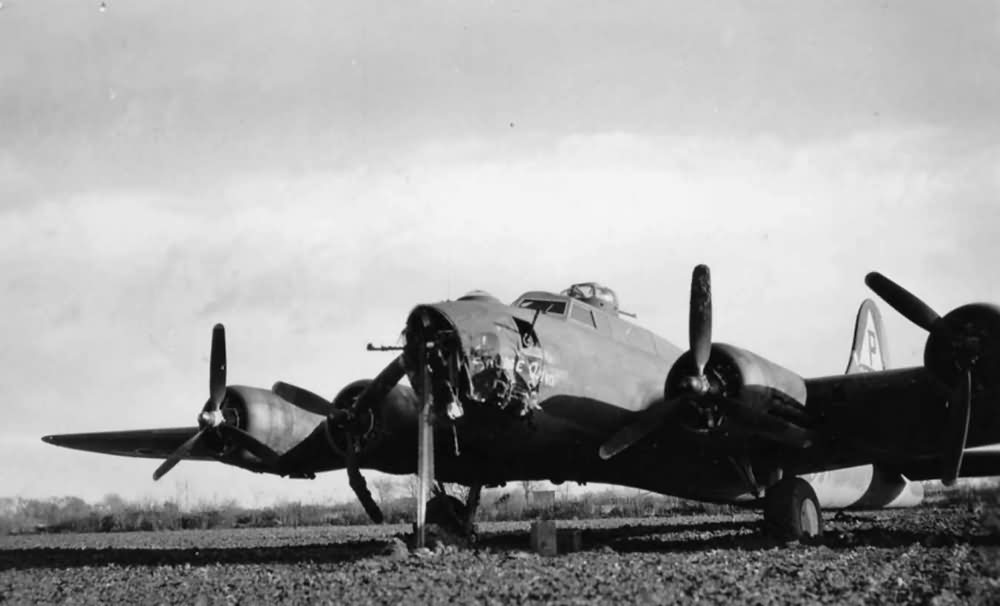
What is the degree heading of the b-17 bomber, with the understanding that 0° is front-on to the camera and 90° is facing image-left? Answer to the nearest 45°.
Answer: approximately 45°

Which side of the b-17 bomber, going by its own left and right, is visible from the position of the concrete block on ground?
front
